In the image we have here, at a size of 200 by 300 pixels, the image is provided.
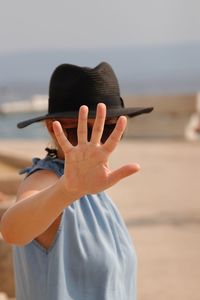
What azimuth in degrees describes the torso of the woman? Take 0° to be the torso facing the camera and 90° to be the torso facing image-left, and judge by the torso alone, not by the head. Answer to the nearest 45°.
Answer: approximately 315°
